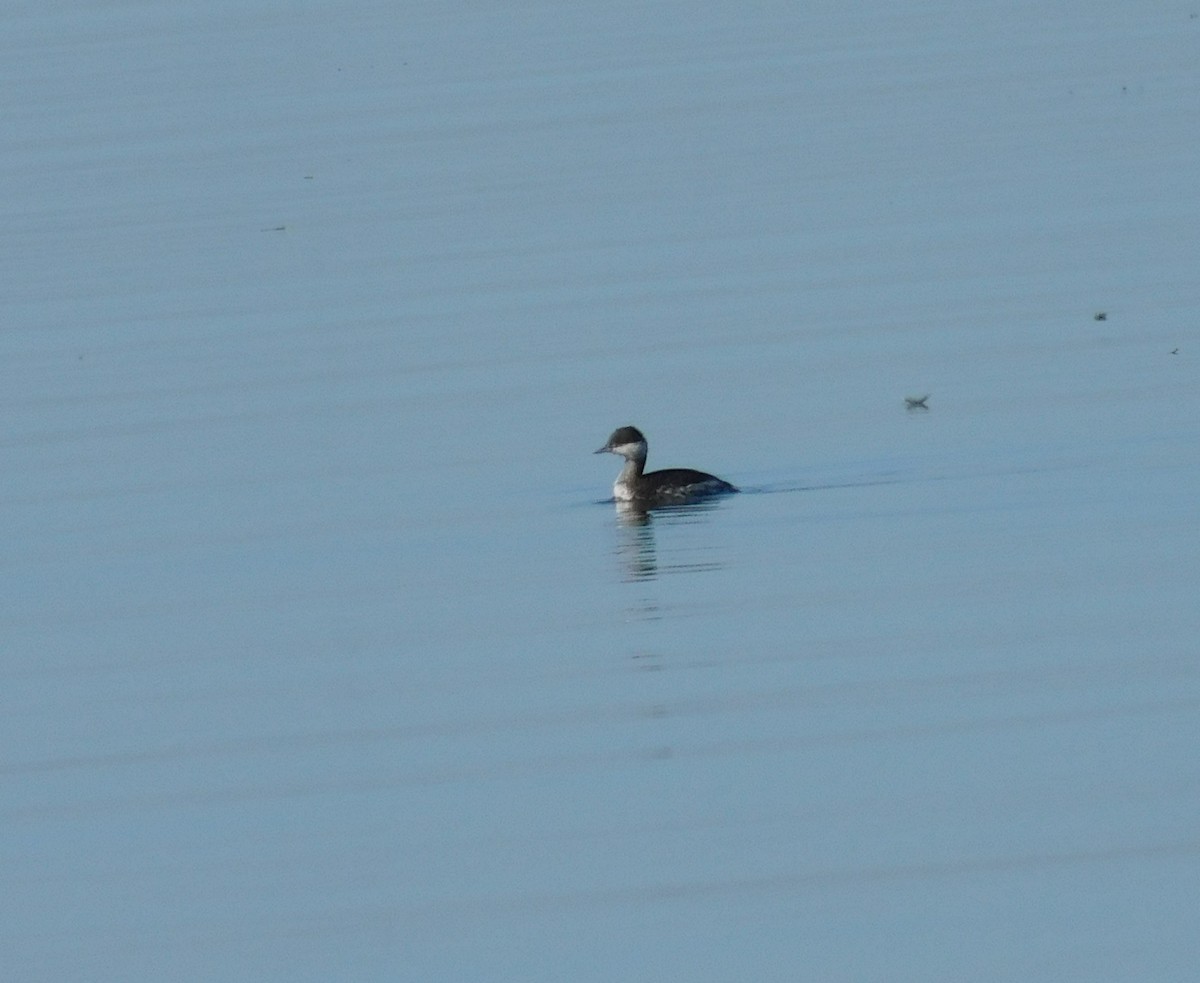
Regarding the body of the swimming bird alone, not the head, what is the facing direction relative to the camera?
to the viewer's left
